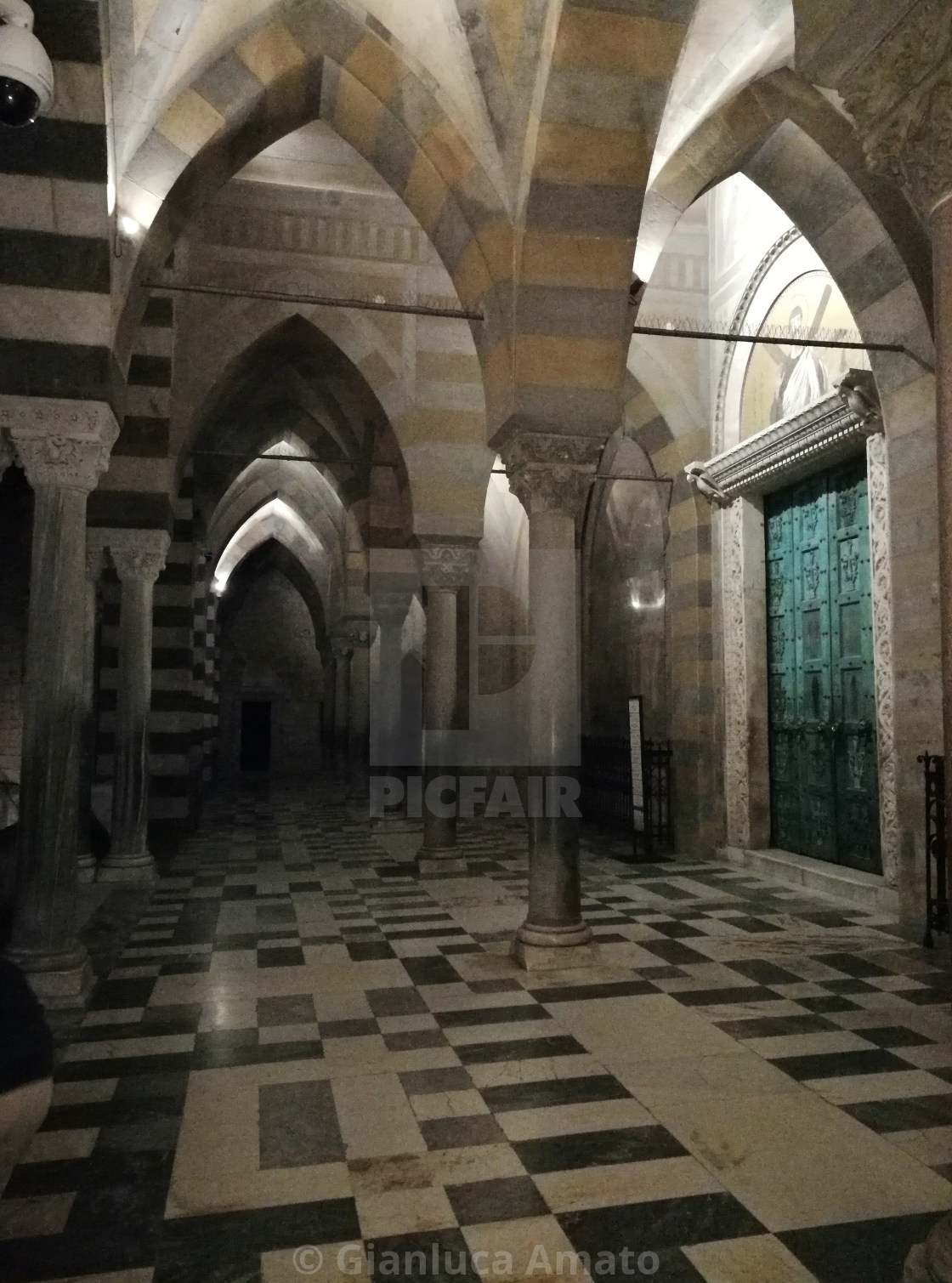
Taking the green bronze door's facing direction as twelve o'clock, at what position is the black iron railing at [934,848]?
The black iron railing is roughly at 10 o'clock from the green bronze door.

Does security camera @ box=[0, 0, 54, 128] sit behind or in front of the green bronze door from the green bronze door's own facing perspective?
in front

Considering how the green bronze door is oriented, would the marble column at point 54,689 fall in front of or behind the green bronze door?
in front

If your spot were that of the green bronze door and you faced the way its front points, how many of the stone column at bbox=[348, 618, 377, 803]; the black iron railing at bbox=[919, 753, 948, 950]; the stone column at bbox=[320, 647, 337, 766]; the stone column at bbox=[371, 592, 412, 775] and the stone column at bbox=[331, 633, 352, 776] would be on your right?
4

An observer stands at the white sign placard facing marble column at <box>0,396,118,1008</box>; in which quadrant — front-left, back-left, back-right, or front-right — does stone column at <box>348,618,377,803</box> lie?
back-right

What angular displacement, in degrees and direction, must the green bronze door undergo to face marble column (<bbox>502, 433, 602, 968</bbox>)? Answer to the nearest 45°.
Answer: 0° — it already faces it

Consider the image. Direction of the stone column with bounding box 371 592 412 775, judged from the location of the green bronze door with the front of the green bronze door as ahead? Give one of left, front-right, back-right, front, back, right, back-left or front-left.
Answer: right

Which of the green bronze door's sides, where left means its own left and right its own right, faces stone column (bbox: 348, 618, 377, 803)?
right

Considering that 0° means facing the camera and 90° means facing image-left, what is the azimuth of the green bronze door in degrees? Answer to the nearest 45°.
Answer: approximately 45°

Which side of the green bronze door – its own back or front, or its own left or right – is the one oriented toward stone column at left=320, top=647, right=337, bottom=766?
right
